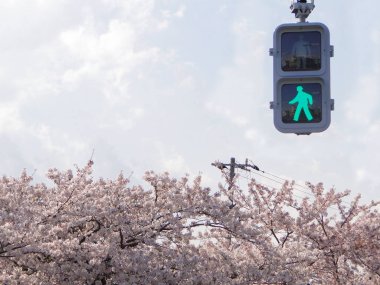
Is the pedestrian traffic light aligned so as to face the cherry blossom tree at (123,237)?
no

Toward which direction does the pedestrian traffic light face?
toward the camera
